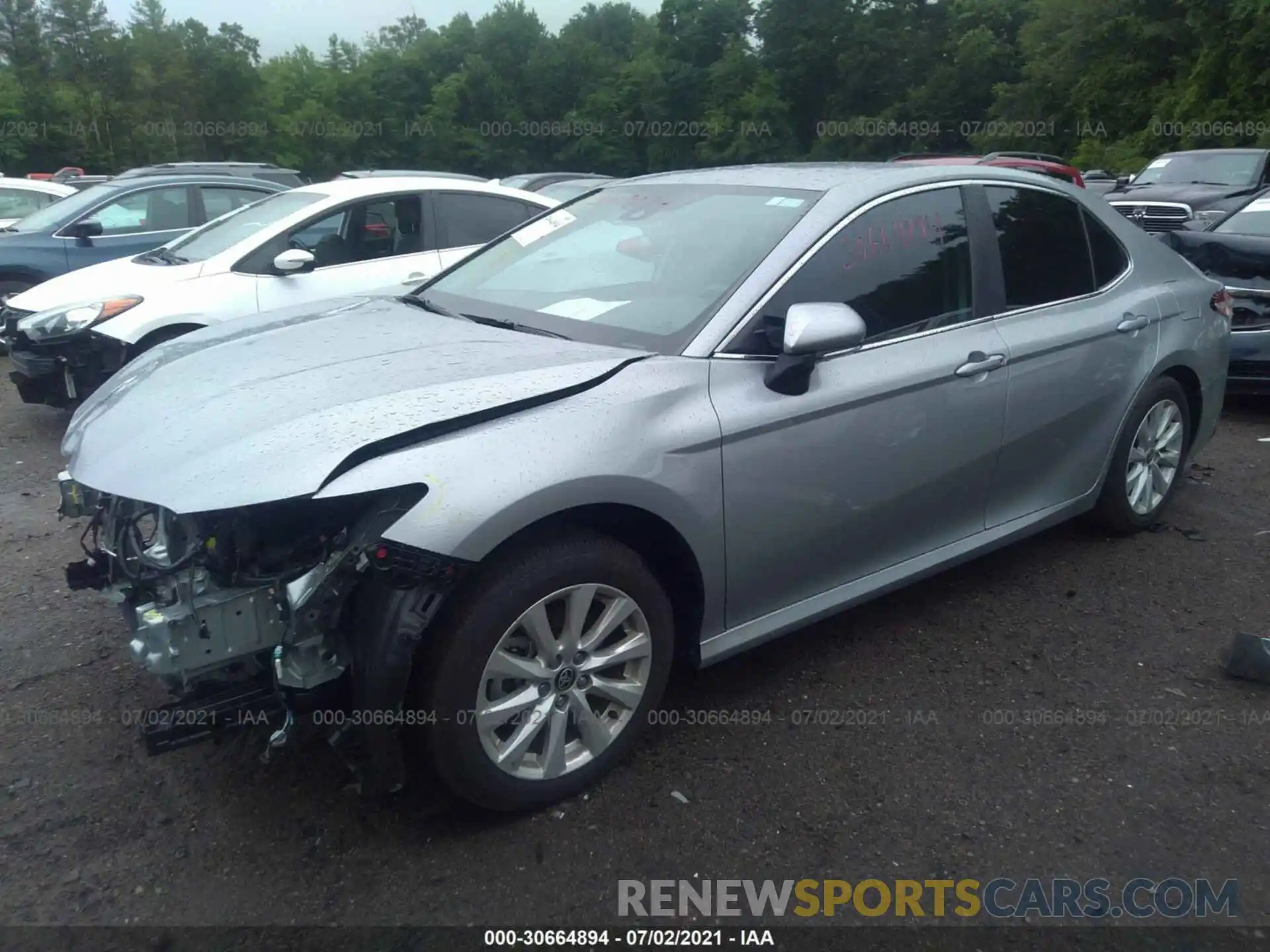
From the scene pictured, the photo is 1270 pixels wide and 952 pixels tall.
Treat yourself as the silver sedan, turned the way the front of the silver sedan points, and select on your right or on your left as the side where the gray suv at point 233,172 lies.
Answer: on your right

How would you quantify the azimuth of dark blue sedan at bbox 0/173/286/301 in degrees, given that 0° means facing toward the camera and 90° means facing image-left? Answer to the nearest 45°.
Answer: approximately 45°

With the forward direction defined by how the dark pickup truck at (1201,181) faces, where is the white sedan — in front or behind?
in front

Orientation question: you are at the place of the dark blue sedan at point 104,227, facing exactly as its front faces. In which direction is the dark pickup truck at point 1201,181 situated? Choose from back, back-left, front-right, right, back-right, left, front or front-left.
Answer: back-left

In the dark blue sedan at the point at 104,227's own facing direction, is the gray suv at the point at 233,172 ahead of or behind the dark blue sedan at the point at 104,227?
behind

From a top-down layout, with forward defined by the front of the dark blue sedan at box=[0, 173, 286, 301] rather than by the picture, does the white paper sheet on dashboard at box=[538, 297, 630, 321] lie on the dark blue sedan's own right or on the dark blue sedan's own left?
on the dark blue sedan's own left
